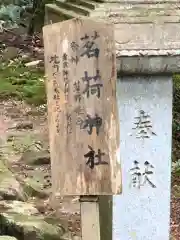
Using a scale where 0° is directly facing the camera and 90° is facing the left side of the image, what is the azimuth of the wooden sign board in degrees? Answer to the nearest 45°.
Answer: approximately 0°
